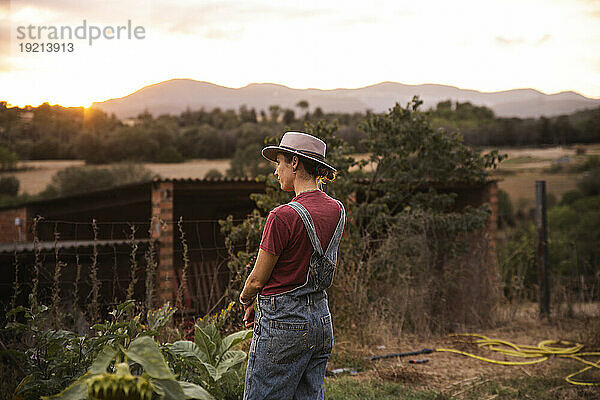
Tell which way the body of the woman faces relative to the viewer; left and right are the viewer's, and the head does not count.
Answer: facing away from the viewer and to the left of the viewer

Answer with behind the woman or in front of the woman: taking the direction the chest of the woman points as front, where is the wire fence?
in front

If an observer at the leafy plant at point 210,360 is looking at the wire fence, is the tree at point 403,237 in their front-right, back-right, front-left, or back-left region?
front-right

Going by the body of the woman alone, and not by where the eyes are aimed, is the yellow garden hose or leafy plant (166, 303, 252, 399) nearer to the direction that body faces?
the leafy plant

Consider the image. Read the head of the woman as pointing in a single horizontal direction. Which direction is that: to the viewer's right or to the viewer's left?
to the viewer's left

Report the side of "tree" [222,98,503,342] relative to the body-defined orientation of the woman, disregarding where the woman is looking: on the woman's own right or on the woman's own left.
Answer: on the woman's own right

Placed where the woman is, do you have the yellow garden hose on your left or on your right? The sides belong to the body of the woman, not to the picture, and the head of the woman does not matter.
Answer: on your right

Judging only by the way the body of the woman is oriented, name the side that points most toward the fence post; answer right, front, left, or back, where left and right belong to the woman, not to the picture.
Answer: right
